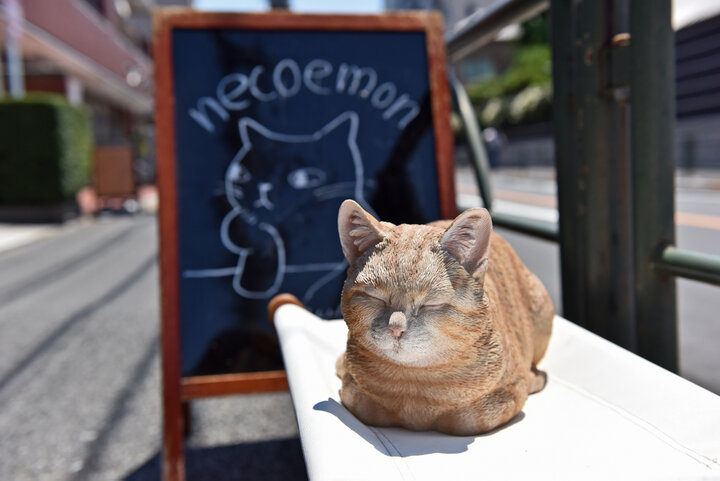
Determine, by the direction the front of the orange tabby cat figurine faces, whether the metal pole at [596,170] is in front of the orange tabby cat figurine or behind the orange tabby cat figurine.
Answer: behind

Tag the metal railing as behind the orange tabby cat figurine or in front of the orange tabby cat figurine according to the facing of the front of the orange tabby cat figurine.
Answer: behind

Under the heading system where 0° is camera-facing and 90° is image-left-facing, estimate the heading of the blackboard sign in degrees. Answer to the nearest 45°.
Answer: approximately 0°

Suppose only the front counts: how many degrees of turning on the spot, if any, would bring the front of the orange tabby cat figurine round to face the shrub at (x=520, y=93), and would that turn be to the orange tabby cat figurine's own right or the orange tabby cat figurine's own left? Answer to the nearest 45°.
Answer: approximately 135° to the orange tabby cat figurine's own right

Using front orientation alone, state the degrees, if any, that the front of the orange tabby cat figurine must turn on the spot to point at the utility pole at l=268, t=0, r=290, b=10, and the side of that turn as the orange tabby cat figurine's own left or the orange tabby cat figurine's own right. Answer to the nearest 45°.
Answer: approximately 135° to the orange tabby cat figurine's own right

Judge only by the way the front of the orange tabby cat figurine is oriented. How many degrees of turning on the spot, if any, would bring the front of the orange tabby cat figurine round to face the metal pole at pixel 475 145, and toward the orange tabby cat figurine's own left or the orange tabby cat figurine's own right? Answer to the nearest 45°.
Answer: approximately 135° to the orange tabby cat figurine's own right

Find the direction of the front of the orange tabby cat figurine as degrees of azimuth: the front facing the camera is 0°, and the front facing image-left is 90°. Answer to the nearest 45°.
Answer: approximately 45°
